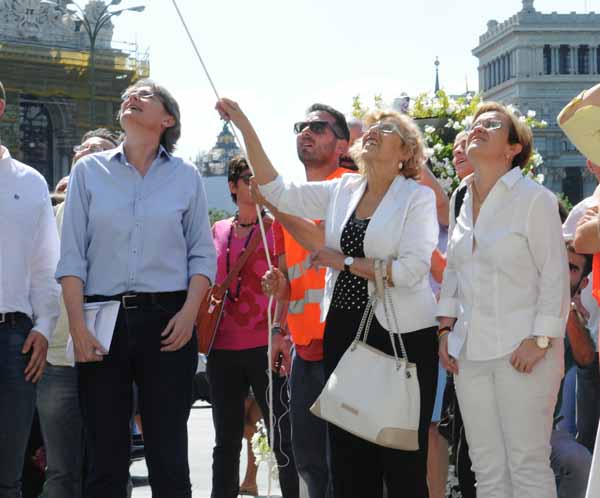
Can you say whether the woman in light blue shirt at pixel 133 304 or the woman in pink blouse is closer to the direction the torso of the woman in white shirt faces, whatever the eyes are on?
the woman in light blue shirt

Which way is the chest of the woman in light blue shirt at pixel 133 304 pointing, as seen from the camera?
toward the camera

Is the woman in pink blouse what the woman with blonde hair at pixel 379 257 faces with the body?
no

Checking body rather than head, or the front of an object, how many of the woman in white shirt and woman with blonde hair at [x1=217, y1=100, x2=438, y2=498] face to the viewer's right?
0

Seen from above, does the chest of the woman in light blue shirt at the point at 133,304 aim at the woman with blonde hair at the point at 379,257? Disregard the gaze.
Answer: no

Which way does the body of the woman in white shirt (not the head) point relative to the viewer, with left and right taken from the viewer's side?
facing the viewer and to the left of the viewer

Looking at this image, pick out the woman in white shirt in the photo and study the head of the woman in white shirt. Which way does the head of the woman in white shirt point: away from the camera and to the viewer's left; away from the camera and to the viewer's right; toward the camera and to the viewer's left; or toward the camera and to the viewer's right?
toward the camera and to the viewer's left

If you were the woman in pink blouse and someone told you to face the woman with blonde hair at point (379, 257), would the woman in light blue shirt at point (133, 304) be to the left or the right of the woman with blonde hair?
right

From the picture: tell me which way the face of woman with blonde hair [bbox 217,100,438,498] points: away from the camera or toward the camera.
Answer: toward the camera

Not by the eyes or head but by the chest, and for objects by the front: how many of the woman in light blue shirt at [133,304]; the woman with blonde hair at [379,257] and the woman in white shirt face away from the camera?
0

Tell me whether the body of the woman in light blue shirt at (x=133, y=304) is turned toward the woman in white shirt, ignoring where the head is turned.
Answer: no

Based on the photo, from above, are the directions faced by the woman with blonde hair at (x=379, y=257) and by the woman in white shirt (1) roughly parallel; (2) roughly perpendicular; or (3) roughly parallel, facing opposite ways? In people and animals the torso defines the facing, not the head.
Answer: roughly parallel

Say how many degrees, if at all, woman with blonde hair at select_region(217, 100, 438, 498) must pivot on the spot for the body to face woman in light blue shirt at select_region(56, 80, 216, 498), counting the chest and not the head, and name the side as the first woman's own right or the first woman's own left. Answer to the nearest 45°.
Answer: approximately 45° to the first woman's own right

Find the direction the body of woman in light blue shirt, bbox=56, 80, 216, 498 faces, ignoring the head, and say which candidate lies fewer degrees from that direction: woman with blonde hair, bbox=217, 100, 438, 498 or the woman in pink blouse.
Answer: the woman with blonde hair

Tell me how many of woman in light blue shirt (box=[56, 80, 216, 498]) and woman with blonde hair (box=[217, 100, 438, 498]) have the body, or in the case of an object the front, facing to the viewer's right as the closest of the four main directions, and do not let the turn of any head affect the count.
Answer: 0

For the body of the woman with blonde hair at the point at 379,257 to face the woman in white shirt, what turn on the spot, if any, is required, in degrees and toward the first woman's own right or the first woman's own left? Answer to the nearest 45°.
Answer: approximately 135° to the first woman's own left
